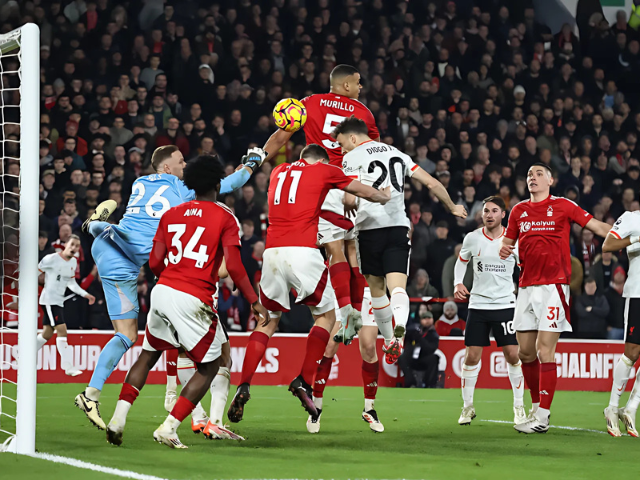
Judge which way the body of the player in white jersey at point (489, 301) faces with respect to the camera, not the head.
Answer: toward the camera

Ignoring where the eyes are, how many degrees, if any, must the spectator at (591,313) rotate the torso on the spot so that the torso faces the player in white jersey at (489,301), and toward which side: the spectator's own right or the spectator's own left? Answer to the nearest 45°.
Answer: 0° — they already face them

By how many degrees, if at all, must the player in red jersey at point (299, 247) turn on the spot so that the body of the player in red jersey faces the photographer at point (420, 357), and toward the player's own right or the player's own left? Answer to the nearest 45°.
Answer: approximately 45° to the player's own left

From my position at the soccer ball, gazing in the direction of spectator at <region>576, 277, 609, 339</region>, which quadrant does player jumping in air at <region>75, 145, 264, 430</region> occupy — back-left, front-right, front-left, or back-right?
back-left

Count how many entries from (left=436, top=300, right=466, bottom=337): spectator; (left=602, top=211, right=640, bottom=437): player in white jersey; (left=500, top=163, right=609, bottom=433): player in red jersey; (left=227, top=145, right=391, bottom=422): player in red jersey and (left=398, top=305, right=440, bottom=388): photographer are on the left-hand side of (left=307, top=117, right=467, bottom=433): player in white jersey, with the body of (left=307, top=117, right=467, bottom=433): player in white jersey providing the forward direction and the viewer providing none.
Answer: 1

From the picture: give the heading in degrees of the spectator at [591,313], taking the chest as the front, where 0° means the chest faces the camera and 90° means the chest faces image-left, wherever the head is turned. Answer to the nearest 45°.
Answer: approximately 0°

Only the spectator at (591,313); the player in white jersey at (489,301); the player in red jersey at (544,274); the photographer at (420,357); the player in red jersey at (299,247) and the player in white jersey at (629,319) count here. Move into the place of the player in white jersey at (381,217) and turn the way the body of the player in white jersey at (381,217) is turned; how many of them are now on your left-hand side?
1

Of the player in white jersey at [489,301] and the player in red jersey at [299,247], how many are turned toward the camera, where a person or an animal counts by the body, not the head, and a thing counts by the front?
1

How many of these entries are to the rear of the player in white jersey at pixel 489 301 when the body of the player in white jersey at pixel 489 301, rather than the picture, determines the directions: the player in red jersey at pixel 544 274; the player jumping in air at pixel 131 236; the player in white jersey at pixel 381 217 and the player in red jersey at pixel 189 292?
0

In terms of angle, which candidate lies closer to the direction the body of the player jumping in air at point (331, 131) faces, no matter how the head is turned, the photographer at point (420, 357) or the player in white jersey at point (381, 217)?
the photographer

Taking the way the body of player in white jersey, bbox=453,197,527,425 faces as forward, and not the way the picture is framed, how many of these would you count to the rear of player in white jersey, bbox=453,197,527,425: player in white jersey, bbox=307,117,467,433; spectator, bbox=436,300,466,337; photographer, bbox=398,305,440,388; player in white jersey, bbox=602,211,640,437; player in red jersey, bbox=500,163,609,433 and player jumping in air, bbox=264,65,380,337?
2

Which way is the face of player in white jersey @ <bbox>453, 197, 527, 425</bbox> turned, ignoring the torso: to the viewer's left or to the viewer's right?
to the viewer's left

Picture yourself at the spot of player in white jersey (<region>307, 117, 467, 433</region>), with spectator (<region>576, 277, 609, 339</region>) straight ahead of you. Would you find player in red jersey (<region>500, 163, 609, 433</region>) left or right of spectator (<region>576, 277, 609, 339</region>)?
right

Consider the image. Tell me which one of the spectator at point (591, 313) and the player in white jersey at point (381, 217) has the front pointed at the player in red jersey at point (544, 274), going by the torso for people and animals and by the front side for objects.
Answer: the spectator

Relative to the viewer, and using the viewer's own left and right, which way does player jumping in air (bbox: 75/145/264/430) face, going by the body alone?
facing away from the viewer and to the right of the viewer

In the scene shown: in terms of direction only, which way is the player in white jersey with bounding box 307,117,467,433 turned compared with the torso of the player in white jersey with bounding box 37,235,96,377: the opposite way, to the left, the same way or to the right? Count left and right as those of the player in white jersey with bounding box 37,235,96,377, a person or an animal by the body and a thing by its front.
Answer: the opposite way

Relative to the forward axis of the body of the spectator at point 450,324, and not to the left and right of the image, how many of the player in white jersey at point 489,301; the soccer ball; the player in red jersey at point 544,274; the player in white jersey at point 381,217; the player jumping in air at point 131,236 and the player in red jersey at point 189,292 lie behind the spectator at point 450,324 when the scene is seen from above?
0

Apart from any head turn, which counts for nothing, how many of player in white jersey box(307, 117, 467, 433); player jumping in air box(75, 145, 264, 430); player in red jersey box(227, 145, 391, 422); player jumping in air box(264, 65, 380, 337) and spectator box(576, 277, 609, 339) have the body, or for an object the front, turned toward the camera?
1

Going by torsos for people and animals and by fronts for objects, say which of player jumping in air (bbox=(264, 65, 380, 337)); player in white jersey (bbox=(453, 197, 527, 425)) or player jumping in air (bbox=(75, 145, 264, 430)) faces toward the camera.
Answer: the player in white jersey

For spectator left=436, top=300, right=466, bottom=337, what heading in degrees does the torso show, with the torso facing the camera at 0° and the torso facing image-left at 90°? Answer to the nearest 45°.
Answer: approximately 0°
